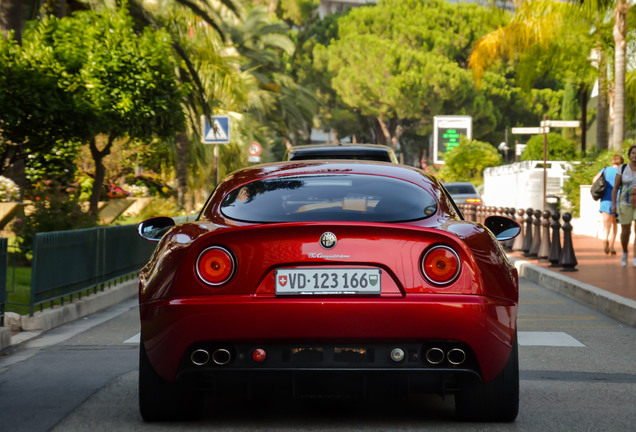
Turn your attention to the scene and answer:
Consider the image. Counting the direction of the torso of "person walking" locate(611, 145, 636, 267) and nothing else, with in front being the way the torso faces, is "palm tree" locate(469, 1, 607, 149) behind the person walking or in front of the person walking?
behind

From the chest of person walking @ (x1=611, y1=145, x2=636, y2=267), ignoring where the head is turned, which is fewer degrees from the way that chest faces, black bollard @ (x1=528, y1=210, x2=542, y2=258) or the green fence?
the green fence

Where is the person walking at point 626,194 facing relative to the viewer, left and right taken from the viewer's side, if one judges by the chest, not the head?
facing the viewer

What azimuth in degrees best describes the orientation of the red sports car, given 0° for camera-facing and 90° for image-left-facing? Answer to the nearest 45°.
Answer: approximately 180°

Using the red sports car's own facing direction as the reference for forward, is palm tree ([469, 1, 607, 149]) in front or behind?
in front

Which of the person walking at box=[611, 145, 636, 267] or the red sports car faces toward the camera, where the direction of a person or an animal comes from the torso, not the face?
the person walking

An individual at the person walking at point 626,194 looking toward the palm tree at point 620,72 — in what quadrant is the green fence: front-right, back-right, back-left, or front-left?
back-left

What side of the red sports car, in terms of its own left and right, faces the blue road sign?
front

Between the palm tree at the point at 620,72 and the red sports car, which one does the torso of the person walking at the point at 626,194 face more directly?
the red sports car

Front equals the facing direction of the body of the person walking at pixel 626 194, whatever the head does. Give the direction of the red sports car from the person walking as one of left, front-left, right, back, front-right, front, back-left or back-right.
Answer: front

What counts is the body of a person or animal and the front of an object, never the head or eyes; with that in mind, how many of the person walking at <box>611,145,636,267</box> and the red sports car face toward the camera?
1

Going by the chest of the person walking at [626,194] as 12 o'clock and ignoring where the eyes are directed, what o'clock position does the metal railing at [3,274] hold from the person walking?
The metal railing is roughly at 1 o'clock from the person walking.
